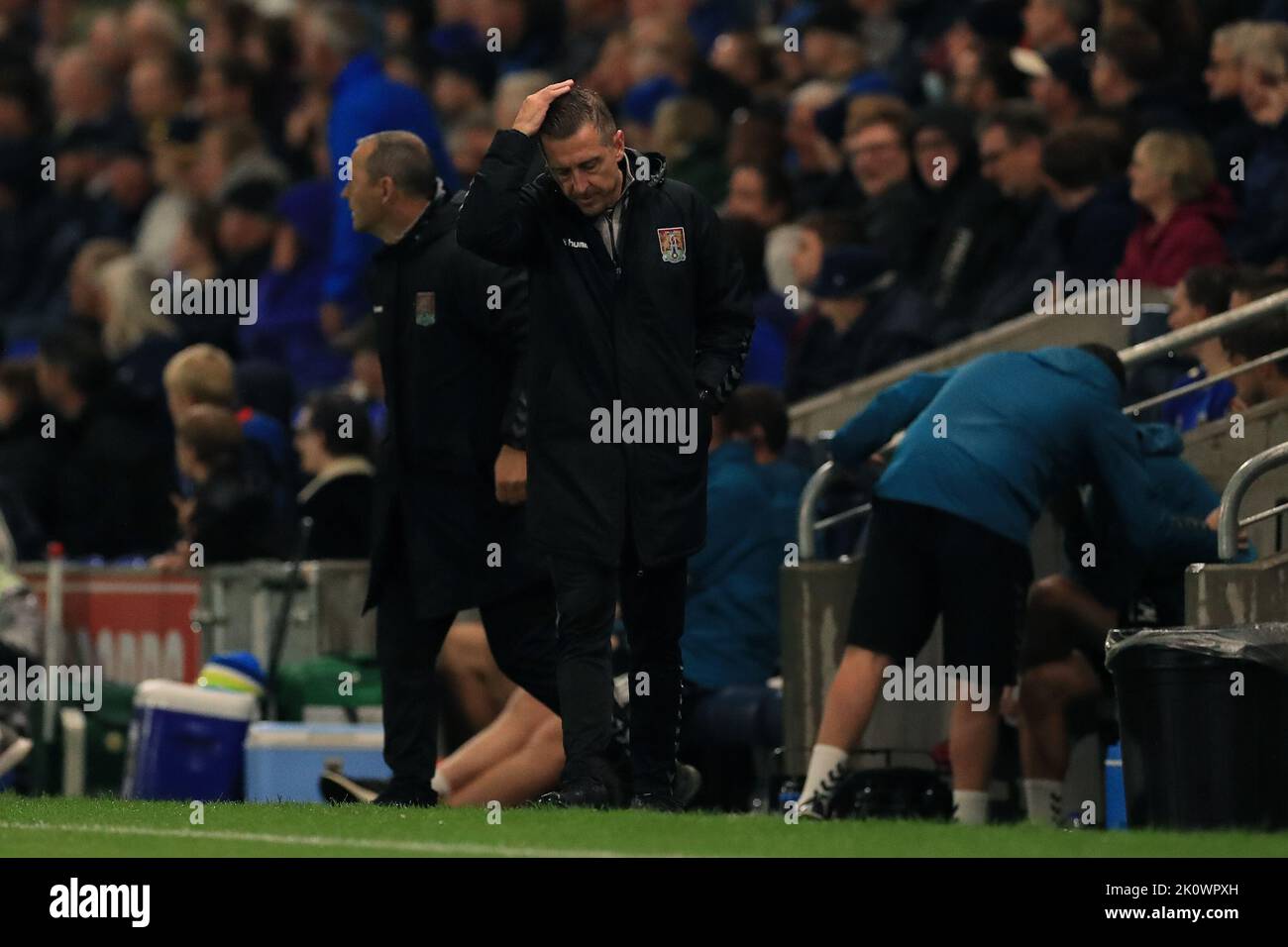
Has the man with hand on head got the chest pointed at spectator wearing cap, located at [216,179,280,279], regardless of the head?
no

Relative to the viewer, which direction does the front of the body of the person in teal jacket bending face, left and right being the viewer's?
facing away from the viewer and to the right of the viewer

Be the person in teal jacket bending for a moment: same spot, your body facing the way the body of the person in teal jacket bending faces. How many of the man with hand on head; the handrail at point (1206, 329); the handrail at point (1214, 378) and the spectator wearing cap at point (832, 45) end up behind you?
1

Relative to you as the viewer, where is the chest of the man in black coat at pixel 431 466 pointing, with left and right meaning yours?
facing the viewer and to the left of the viewer

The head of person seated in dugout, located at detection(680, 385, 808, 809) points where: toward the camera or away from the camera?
away from the camera

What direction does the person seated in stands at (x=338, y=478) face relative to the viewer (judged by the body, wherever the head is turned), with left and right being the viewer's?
facing to the left of the viewer

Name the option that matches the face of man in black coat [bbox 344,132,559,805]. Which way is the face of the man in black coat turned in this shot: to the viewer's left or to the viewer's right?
to the viewer's left

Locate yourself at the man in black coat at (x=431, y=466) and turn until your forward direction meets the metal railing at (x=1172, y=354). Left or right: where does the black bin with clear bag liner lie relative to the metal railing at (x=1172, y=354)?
right

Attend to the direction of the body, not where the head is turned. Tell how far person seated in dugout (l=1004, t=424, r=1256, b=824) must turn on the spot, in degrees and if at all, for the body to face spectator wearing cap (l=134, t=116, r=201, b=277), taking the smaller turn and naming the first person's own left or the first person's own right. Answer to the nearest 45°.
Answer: approximately 90° to the first person's own right

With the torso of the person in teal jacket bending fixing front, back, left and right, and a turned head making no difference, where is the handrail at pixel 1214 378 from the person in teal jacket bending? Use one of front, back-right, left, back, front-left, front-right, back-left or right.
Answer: front

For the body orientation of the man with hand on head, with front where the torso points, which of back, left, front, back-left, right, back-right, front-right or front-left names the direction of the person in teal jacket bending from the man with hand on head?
back-left

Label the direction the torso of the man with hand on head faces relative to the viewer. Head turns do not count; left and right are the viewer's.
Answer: facing the viewer

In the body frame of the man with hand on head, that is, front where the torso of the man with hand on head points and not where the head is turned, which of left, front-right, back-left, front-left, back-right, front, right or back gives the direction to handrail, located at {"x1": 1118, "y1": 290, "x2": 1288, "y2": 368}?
back-left

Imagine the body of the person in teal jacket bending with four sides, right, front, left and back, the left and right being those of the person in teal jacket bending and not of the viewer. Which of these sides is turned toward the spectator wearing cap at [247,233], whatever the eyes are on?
left

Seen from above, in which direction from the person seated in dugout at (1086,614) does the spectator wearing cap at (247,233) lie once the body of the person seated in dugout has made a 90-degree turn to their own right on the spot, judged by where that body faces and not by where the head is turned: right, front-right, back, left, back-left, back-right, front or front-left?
front

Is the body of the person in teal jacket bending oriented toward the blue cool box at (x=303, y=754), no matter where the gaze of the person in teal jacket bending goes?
no
